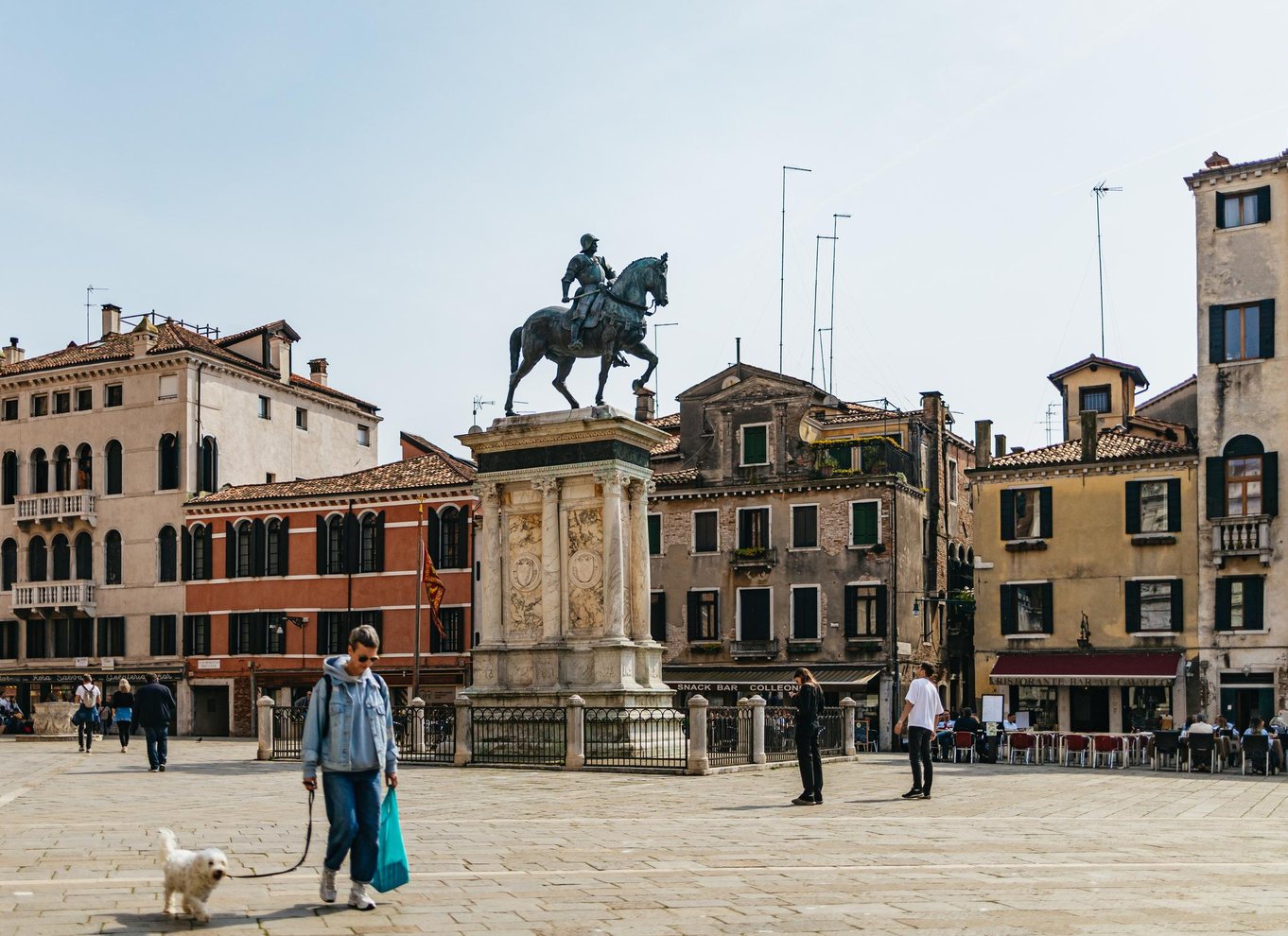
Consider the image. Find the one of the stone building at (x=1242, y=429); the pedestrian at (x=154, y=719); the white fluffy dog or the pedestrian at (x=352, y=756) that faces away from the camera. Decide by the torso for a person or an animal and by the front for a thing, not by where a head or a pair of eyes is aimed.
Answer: the pedestrian at (x=154, y=719)

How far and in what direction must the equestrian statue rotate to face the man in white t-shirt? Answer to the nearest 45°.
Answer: approximately 45° to its right

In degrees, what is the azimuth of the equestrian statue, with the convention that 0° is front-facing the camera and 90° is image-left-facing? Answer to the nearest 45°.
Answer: approximately 315°

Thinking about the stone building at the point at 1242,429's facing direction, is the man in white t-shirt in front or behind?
in front

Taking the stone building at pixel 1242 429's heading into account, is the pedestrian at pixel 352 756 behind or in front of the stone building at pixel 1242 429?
in front

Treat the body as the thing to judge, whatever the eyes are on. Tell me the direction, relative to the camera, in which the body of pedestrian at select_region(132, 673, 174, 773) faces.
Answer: away from the camera

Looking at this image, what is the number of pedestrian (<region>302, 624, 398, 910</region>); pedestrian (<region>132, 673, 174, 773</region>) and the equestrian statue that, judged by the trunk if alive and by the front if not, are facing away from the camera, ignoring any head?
1

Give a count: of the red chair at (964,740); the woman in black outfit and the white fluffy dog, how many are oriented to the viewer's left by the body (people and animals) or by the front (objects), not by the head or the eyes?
1
